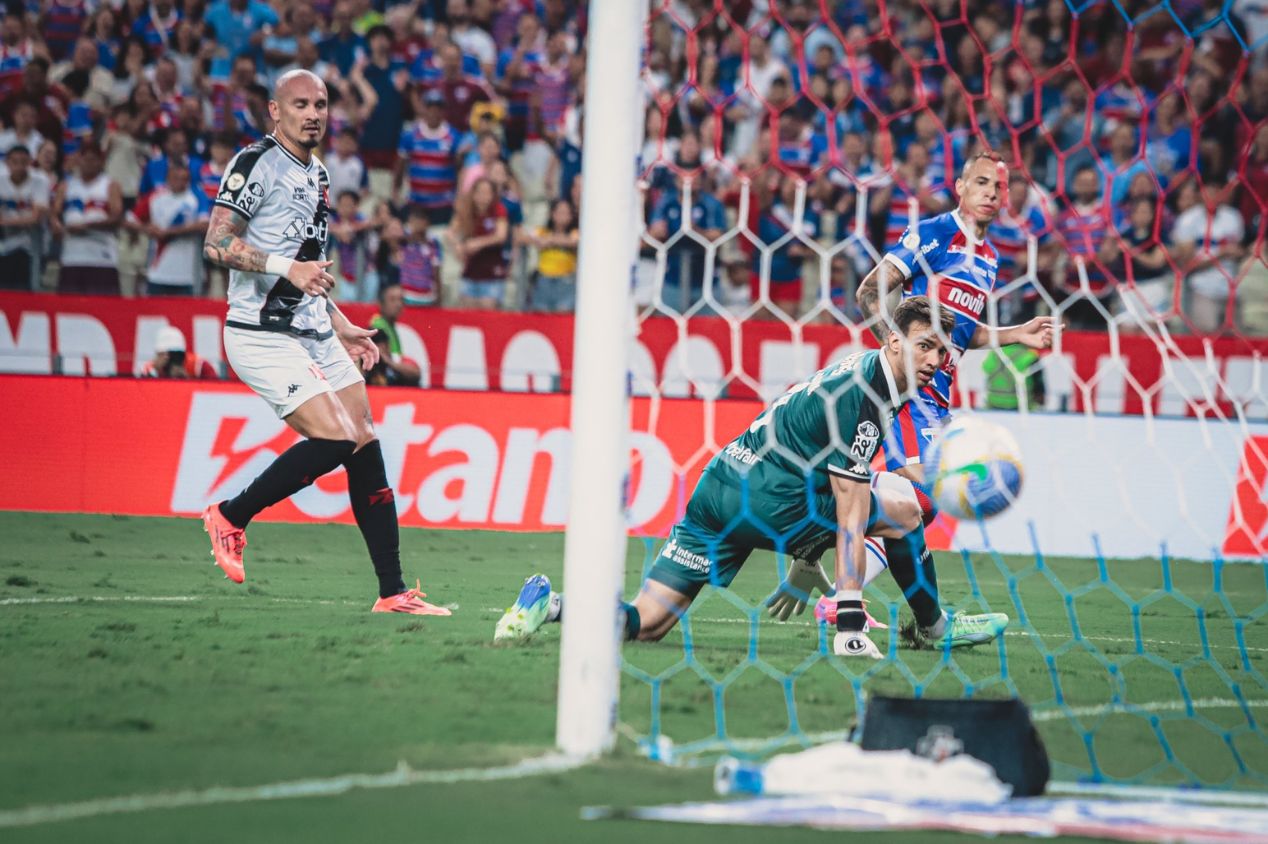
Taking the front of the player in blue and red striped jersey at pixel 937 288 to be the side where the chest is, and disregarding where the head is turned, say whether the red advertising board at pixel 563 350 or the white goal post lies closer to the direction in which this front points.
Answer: the white goal post

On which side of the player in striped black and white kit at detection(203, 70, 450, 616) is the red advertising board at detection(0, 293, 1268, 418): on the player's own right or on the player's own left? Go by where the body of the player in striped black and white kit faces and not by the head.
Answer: on the player's own left

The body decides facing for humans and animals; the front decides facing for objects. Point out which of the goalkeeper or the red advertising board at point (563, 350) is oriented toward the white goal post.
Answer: the red advertising board

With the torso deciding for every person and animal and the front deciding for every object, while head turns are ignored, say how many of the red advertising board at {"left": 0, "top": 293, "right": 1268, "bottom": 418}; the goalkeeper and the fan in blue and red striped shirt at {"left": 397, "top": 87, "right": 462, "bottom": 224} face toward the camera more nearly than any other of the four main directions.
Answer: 2

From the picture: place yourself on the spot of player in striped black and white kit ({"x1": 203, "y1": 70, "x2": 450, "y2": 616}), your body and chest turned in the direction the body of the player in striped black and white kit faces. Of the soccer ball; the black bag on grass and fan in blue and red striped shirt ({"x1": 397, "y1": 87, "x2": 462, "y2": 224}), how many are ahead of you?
2

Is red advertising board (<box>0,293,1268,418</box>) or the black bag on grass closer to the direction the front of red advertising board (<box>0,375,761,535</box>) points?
the black bag on grass

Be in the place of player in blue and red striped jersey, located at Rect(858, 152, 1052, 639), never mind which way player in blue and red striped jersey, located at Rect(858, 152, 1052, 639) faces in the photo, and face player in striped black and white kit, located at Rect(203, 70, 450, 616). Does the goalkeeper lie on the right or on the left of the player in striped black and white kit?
left
